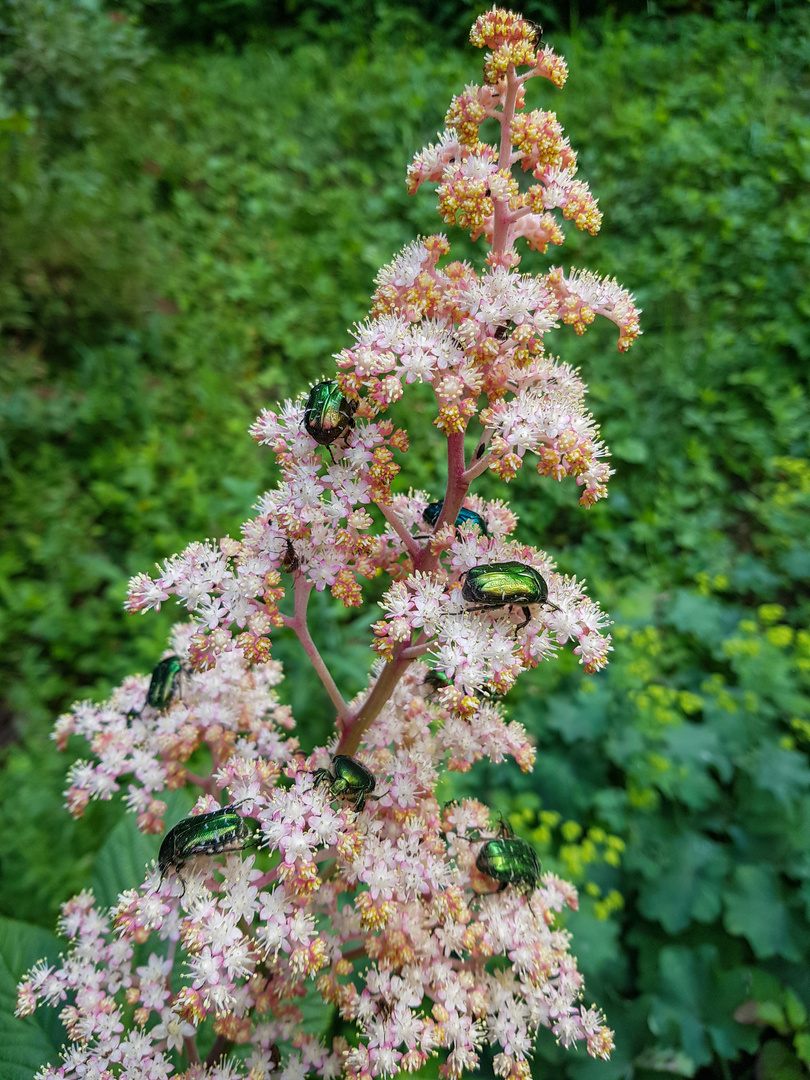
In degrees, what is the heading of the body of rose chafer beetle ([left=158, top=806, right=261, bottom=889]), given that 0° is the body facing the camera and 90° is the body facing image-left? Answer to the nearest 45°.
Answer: approximately 90°
